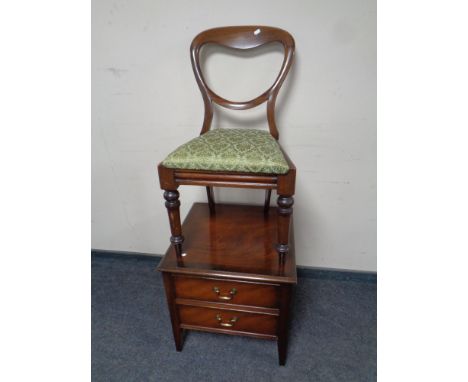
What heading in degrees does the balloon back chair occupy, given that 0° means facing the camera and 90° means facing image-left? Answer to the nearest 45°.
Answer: approximately 0°

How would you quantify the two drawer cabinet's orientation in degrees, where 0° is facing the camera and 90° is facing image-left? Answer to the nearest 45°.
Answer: approximately 0°
